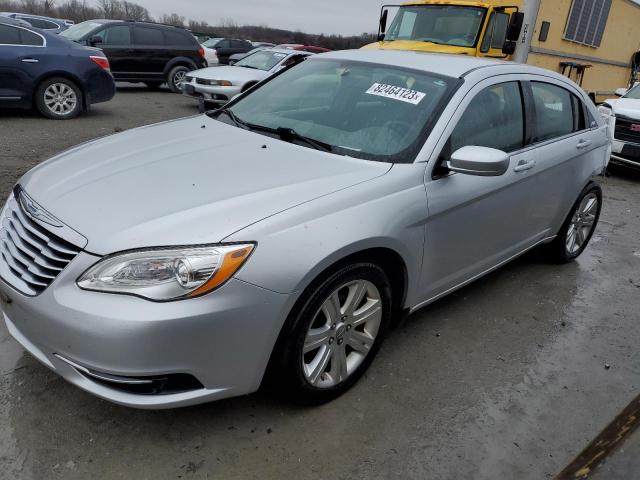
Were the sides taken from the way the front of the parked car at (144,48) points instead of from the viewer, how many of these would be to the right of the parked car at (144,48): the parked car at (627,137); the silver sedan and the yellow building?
0

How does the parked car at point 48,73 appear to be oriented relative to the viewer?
to the viewer's left

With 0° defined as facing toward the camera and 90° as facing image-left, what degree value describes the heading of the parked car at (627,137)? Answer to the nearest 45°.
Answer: approximately 45°

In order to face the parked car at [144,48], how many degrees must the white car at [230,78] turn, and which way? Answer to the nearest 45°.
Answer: approximately 90° to its right

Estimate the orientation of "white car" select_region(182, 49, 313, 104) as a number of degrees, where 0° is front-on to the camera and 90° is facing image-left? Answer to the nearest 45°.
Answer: approximately 45°

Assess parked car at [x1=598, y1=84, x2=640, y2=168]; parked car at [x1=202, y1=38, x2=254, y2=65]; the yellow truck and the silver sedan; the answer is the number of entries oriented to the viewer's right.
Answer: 0

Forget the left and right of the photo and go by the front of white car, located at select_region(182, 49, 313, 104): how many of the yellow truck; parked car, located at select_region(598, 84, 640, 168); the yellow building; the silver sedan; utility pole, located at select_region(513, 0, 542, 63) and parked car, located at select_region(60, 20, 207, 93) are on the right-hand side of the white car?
1

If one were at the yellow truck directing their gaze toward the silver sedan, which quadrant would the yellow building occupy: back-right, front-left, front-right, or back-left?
back-left

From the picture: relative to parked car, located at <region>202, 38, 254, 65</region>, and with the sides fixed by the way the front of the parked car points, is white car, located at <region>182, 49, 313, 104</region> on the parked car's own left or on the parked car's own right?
on the parked car's own left

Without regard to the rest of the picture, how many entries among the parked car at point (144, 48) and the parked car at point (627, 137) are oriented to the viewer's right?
0

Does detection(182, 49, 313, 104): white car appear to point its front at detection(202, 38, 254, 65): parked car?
no

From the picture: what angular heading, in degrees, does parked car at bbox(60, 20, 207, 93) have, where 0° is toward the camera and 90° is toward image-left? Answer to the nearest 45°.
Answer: approximately 45°

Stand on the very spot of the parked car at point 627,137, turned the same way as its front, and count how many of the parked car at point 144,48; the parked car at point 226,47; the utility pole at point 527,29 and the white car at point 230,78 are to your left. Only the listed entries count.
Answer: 0

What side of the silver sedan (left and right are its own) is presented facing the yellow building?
back

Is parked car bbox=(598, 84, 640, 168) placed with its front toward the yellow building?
no

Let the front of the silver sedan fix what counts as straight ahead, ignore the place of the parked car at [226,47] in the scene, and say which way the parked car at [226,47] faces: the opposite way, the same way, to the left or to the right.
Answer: the same way

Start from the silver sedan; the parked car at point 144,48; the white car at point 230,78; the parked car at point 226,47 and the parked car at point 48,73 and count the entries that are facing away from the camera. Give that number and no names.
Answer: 0
